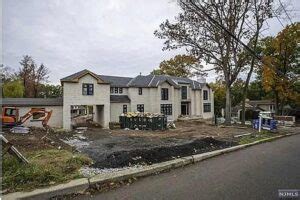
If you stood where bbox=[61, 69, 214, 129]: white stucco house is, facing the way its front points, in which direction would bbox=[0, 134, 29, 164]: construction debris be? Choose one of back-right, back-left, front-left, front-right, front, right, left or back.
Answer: front-right

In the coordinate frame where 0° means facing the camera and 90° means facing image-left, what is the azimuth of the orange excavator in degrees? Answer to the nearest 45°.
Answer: approximately 270°

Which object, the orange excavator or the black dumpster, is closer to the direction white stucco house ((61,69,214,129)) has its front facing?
the black dumpster

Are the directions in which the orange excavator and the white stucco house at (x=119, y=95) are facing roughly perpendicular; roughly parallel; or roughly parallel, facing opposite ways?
roughly perpendicular

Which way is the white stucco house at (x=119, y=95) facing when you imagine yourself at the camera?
facing the viewer and to the right of the viewer

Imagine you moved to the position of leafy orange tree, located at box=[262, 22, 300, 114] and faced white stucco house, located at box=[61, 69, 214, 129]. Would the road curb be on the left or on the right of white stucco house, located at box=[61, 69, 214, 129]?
left

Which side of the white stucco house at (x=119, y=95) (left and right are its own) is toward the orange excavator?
right

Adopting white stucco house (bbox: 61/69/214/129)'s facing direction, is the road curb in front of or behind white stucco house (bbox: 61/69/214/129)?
in front

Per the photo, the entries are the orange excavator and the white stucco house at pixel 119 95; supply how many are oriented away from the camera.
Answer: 0

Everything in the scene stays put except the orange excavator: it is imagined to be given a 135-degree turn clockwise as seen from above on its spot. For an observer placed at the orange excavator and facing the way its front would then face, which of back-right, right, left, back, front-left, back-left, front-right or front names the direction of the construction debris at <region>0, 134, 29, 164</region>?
front-left

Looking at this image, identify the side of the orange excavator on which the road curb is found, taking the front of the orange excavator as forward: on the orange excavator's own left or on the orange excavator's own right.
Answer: on the orange excavator's own right

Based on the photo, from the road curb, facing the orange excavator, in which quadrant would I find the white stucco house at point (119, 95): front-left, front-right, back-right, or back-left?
front-right

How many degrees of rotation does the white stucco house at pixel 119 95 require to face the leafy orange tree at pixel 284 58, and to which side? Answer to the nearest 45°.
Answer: approximately 45° to its left
